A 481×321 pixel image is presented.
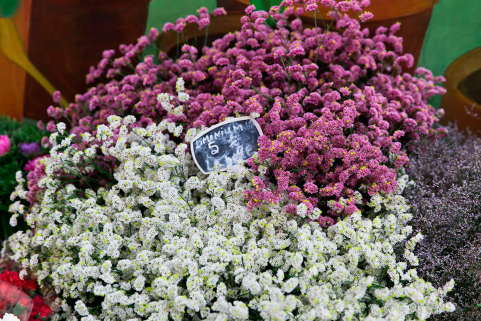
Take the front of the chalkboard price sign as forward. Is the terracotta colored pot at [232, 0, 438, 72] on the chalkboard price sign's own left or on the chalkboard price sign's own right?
on the chalkboard price sign's own left

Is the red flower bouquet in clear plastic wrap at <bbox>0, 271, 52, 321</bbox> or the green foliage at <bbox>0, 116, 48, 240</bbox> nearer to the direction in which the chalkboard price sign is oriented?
the red flower bouquet in clear plastic wrap

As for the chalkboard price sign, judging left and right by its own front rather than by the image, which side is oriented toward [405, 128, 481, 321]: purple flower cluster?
left

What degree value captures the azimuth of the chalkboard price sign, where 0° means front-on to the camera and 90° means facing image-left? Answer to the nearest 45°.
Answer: approximately 0°

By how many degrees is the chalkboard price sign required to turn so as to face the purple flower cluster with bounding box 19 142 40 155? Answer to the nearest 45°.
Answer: approximately 135° to its right

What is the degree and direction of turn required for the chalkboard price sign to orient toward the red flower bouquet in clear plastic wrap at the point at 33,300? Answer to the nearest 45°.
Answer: approximately 45° to its right

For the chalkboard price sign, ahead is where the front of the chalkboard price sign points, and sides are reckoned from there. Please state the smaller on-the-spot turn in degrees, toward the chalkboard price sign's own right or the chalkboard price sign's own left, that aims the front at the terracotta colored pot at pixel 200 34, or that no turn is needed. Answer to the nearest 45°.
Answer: approximately 180°
